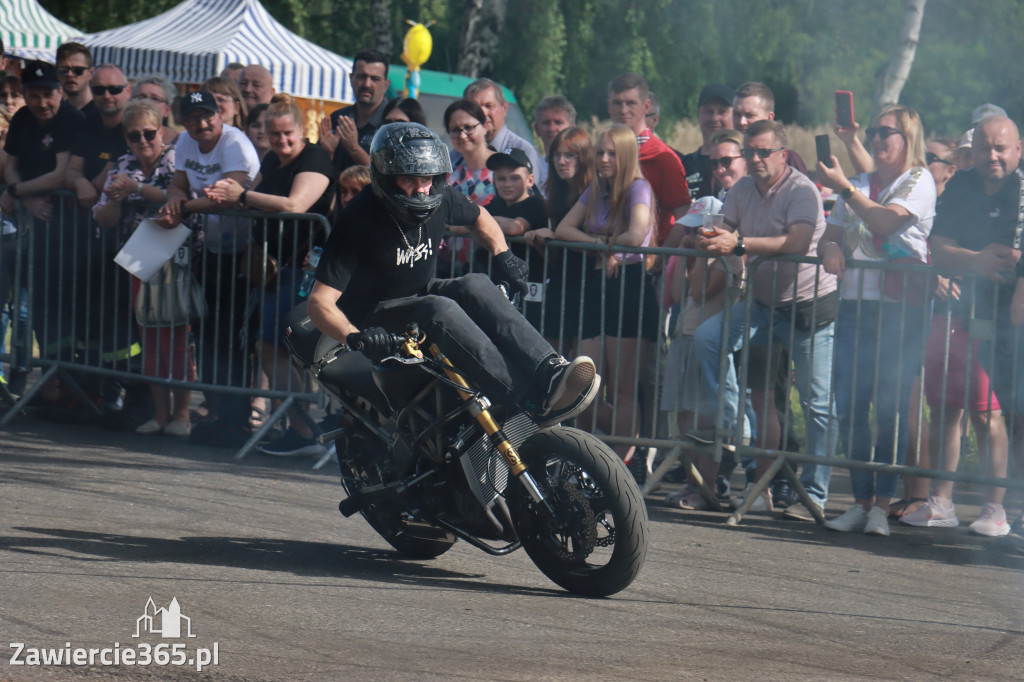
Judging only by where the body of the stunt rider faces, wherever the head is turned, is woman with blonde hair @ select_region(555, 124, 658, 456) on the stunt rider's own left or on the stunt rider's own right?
on the stunt rider's own left

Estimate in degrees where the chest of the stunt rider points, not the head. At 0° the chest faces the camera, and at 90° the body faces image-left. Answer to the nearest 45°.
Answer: approximately 315°

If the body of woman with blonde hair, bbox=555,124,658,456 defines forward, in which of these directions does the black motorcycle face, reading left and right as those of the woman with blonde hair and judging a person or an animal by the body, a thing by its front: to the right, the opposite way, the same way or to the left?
to the left

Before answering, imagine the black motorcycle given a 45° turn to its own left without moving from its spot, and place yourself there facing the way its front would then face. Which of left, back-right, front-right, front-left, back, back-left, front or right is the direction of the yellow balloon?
left

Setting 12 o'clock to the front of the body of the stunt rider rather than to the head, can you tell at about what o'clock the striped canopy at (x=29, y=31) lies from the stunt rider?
The striped canopy is roughly at 7 o'clock from the stunt rider.

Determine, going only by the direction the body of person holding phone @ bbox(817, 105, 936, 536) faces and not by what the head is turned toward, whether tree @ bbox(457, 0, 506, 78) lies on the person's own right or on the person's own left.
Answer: on the person's own right

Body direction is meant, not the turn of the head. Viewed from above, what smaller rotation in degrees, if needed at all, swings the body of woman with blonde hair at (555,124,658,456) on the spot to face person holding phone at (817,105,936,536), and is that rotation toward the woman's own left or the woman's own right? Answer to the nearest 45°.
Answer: approximately 90° to the woman's own left

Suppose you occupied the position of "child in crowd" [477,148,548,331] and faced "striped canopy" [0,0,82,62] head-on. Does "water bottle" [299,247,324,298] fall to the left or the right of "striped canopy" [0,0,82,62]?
left

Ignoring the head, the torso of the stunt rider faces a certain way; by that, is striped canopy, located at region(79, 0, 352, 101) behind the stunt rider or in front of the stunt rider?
behind
